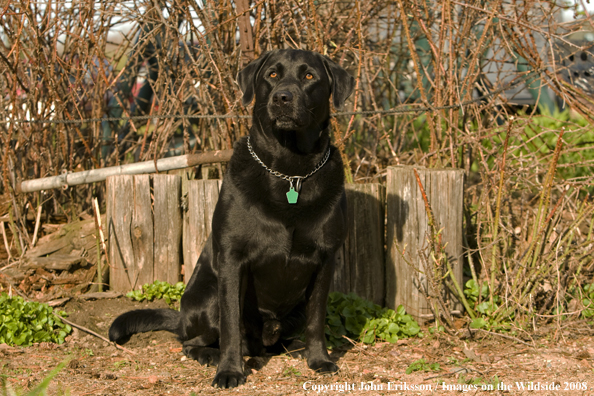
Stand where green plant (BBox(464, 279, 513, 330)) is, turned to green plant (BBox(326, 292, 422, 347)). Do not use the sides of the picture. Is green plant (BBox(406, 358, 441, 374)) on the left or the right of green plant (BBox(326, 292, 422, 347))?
left

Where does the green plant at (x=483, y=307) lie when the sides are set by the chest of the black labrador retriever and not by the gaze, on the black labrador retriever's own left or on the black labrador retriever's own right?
on the black labrador retriever's own left

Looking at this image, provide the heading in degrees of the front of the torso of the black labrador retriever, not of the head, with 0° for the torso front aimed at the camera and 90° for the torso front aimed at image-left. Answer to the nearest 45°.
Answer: approximately 315°

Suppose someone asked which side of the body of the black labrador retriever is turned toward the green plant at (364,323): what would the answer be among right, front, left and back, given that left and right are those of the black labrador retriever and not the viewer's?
left

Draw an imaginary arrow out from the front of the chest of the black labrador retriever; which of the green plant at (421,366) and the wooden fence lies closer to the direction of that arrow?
the green plant

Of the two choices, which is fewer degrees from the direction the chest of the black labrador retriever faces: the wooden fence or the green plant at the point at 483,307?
the green plant
